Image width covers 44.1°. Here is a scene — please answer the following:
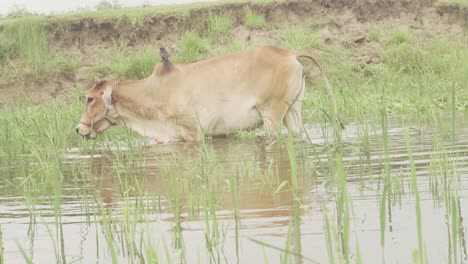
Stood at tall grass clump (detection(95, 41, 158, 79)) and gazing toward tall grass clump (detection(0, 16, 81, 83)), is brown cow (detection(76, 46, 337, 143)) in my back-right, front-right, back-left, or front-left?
back-left

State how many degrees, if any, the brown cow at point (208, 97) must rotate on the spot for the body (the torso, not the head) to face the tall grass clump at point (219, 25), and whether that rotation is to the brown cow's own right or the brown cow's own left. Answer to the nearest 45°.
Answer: approximately 90° to the brown cow's own right

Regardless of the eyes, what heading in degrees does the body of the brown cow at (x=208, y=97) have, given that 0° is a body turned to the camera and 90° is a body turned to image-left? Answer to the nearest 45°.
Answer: approximately 90°

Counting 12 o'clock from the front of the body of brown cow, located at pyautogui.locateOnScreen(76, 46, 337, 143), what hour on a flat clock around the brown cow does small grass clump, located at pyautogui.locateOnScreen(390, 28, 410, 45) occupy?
The small grass clump is roughly at 4 o'clock from the brown cow.

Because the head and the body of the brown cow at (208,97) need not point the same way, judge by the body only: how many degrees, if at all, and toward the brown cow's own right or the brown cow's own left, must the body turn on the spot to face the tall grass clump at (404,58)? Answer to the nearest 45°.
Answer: approximately 135° to the brown cow's own right

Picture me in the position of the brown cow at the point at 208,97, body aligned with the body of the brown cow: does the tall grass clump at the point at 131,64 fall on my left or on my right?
on my right

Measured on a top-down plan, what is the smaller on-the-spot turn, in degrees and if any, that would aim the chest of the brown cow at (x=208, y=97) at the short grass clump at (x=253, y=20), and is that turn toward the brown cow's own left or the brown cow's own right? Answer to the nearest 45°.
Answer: approximately 90° to the brown cow's own right

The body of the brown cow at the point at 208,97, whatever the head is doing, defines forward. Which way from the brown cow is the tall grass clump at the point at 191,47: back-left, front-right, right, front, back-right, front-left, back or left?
right
